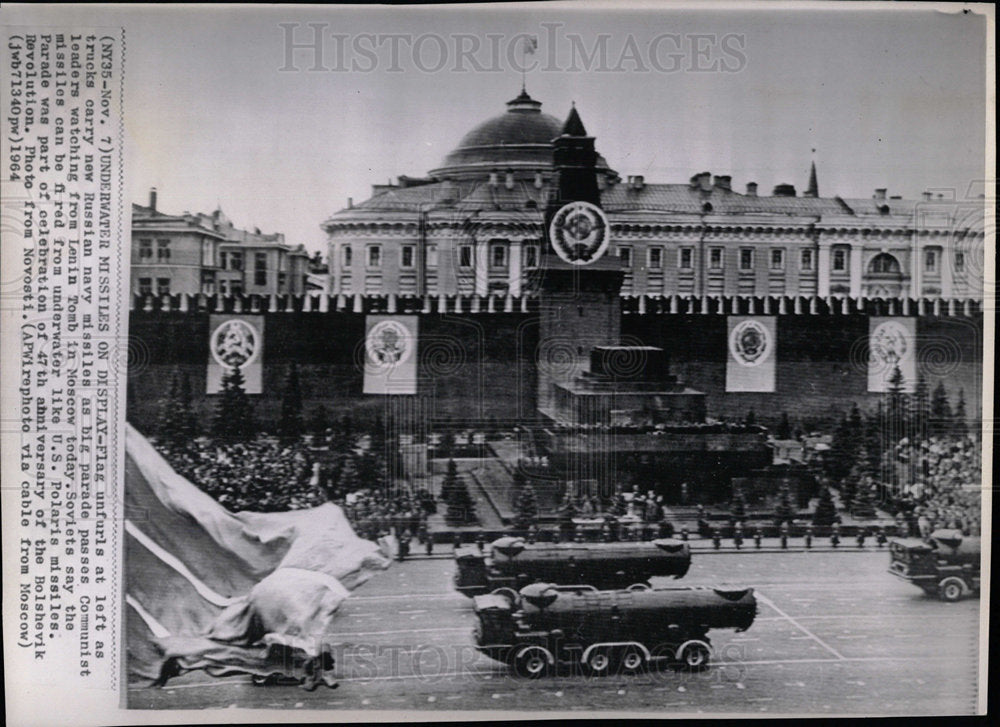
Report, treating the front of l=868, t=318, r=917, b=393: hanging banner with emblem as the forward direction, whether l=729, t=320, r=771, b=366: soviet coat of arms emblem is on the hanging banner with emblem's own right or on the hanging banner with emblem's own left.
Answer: on the hanging banner with emblem's own right

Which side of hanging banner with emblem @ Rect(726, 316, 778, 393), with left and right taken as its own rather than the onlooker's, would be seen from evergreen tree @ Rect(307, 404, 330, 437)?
right

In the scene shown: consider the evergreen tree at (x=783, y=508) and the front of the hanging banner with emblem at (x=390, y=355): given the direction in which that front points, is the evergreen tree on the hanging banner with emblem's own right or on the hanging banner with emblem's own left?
on the hanging banner with emblem's own left
